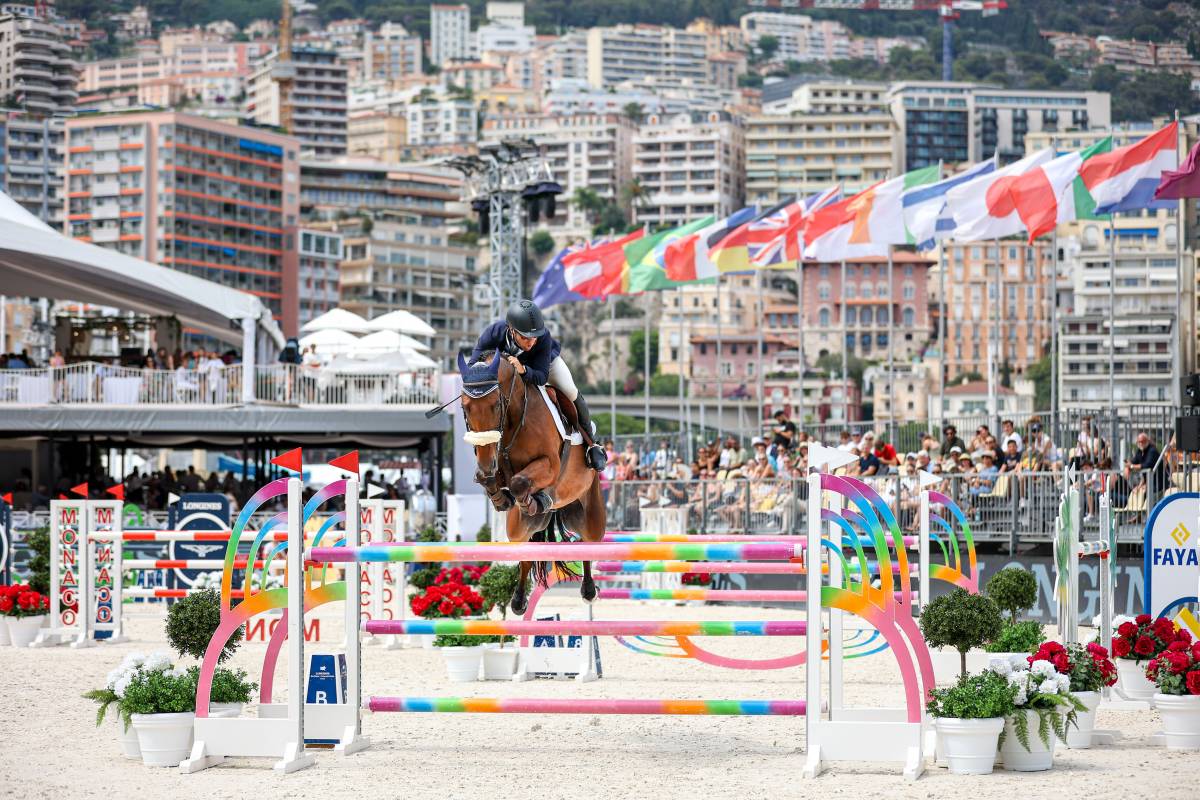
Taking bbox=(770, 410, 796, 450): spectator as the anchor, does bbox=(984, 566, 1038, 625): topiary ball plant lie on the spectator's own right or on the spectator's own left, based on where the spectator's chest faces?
on the spectator's own left

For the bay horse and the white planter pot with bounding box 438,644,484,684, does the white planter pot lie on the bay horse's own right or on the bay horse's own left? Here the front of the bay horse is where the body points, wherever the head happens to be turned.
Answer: on the bay horse's own right

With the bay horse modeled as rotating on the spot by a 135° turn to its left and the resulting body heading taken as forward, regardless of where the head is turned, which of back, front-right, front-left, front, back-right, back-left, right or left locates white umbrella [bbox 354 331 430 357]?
left

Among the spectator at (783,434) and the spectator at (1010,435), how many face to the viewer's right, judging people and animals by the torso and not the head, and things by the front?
0

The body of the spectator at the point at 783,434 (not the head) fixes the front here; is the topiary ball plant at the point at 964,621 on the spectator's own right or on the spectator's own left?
on the spectator's own left

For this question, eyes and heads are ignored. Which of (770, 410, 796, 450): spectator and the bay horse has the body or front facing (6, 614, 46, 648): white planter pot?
the spectator

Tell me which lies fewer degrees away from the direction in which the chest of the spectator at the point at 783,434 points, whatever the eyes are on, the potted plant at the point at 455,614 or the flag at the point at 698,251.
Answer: the potted plant

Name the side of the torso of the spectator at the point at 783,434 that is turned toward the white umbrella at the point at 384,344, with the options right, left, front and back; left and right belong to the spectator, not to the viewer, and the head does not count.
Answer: right

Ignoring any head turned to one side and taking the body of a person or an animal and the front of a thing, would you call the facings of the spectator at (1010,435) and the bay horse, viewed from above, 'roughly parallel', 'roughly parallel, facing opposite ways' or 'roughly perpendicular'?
roughly parallel

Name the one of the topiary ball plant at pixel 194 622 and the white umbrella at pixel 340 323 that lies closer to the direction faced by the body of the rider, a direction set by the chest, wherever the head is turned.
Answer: the topiary ball plant

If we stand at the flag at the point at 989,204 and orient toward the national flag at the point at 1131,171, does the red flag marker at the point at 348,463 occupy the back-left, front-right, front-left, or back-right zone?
front-right

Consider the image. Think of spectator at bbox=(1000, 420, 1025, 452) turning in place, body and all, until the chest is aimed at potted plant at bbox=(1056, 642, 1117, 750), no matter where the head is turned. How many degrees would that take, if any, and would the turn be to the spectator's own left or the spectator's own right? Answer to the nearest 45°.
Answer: approximately 45° to the spectator's own left

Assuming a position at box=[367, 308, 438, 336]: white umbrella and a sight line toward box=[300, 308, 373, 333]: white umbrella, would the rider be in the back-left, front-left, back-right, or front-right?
back-left

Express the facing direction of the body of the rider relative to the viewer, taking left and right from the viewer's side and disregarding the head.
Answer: facing the viewer and to the left of the viewer

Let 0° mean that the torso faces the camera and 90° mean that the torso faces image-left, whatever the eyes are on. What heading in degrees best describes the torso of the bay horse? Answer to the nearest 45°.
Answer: approximately 45°

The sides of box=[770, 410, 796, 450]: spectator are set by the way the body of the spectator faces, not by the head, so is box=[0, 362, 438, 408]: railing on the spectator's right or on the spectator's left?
on the spectator's right

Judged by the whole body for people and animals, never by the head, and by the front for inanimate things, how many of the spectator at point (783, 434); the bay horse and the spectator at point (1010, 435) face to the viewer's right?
0

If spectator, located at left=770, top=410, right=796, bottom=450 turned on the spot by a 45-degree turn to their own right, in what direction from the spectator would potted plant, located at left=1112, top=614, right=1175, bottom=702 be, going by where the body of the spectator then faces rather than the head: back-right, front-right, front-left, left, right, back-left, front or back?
left

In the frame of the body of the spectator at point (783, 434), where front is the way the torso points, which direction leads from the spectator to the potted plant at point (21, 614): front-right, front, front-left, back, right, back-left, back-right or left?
front
